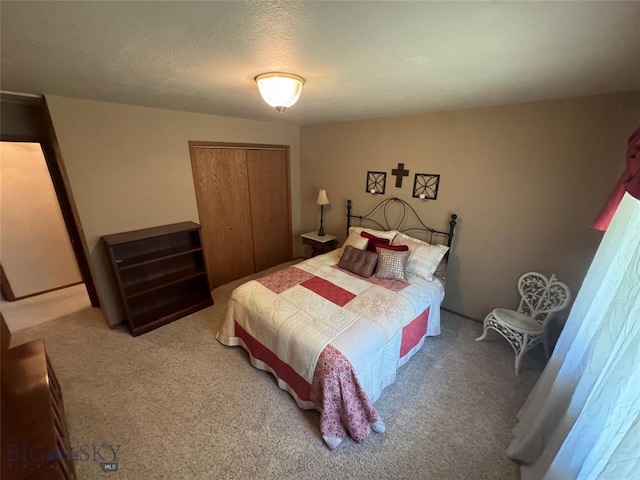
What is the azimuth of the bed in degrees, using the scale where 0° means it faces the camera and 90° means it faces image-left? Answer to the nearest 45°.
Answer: approximately 45°

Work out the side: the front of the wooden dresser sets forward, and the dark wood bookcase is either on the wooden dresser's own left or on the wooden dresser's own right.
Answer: on the wooden dresser's own left

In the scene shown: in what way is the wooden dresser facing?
to the viewer's right

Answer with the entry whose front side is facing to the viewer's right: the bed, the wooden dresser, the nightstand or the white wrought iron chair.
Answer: the wooden dresser

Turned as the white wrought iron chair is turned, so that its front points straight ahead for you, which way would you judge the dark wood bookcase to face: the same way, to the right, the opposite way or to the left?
the opposite way

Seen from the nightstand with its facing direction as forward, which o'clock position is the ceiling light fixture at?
The ceiling light fixture is roughly at 11 o'clock from the nightstand.

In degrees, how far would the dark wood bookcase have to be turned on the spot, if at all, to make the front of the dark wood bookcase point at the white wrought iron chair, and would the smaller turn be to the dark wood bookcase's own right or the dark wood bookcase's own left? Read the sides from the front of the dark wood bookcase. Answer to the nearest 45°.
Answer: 0° — it already faces it
